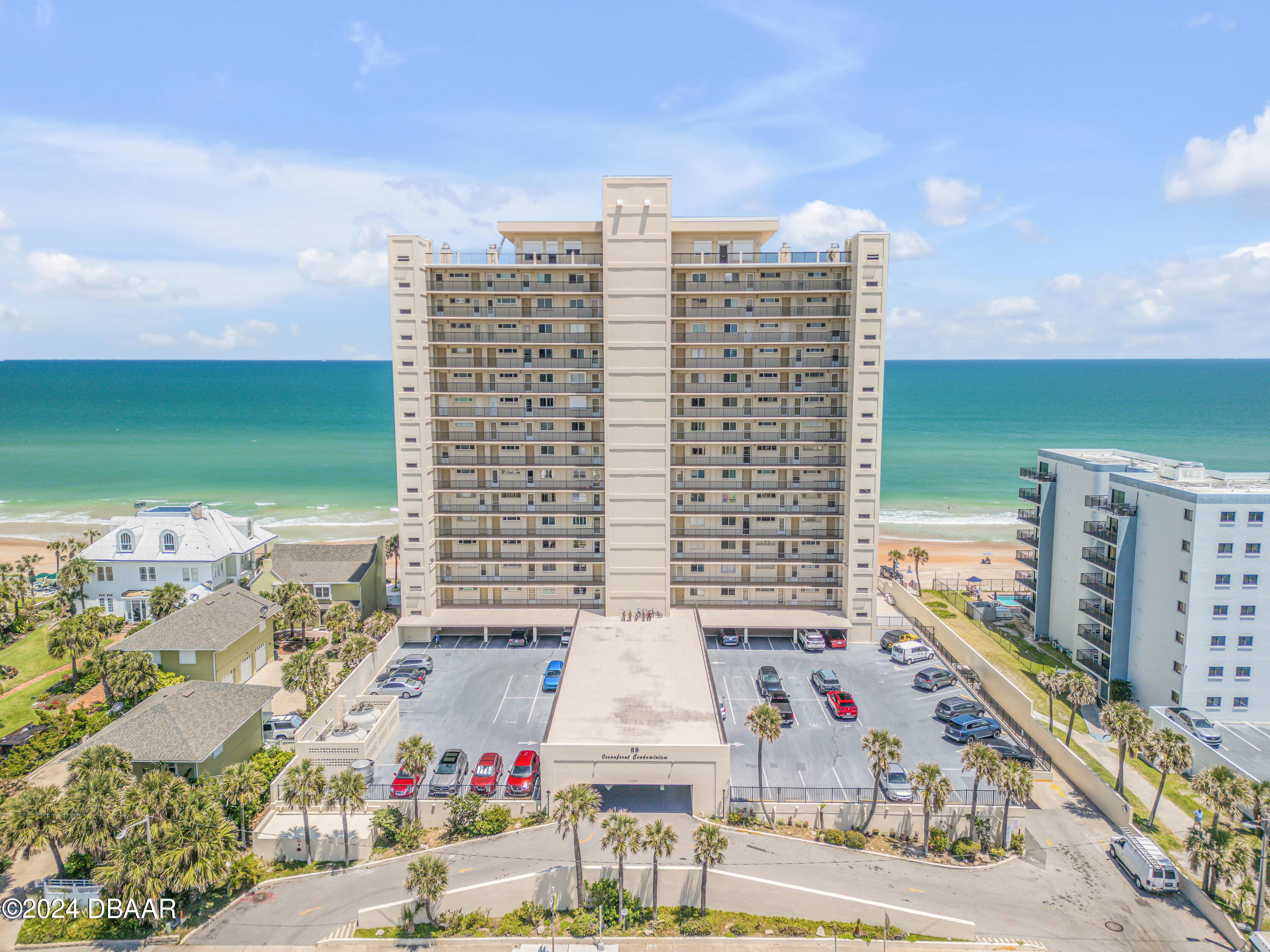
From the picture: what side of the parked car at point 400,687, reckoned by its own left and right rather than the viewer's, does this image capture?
left

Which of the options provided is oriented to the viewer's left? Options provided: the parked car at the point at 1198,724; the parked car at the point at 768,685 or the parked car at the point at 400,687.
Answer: the parked car at the point at 400,687

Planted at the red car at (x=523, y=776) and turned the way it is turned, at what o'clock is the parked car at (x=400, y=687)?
The parked car is roughly at 5 o'clock from the red car.

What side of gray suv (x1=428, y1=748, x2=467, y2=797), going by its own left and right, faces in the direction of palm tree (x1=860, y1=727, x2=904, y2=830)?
left

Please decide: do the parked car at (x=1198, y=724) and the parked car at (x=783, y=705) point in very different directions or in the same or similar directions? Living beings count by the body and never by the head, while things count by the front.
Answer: very different directions

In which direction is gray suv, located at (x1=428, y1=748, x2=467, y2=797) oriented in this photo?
toward the camera

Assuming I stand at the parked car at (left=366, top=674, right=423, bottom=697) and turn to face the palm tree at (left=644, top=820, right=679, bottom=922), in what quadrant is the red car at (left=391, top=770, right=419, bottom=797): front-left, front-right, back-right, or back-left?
front-right

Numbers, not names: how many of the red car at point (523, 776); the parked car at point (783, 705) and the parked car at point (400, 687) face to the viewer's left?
1

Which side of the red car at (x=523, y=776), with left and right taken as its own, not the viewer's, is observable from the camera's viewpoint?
front

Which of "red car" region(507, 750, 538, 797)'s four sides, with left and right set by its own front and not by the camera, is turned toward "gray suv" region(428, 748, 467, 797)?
right

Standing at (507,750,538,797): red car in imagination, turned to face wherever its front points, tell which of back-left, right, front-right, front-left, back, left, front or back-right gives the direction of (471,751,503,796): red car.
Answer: right
